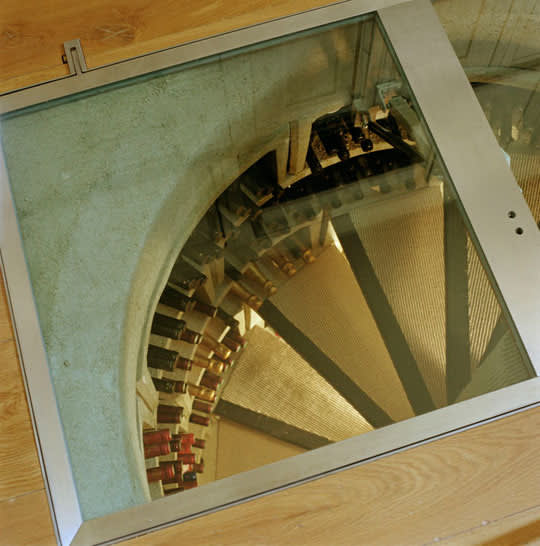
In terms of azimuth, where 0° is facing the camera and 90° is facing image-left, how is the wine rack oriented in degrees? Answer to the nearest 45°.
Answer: approximately 315°
